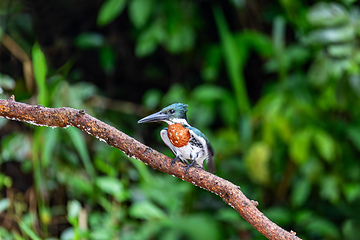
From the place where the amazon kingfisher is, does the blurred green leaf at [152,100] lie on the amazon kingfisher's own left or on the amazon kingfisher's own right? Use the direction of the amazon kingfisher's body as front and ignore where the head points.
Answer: on the amazon kingfisher's own right

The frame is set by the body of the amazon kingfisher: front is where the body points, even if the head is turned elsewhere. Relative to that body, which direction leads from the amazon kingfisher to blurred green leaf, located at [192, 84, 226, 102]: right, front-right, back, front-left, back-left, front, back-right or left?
back-right

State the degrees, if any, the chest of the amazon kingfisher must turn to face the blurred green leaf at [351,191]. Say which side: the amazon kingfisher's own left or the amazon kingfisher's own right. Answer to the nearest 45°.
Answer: approximately 180°

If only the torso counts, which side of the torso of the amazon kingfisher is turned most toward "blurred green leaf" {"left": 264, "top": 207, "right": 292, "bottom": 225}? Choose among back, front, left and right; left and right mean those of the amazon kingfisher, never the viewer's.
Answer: back

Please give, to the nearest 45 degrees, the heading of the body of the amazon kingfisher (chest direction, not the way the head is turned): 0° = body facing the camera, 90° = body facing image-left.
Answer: approximately 45°

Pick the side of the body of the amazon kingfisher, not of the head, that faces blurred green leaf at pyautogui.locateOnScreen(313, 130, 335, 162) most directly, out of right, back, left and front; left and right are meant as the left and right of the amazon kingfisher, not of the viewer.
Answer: back

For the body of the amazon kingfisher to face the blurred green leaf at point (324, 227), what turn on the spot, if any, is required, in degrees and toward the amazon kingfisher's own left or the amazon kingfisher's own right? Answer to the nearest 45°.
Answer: approximately 180°

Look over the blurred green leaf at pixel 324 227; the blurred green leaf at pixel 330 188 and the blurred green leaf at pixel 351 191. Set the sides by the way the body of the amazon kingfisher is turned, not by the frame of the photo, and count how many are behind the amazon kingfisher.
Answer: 3
